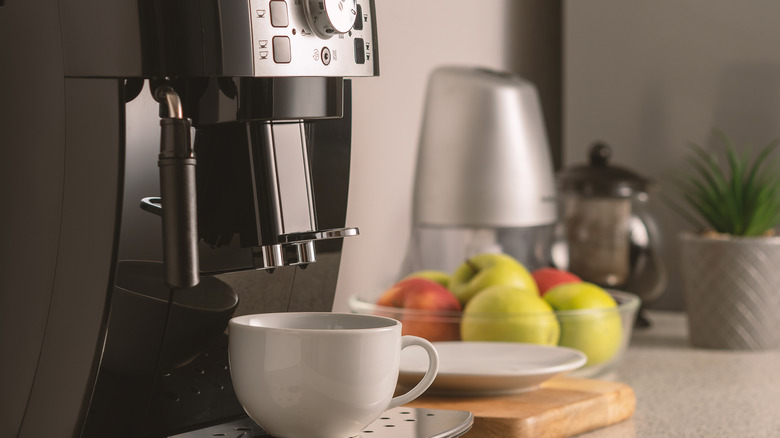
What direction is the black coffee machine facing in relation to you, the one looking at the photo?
facing the viewer and to the right of the viewer

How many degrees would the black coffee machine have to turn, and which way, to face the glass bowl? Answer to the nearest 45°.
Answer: approximately 90° to its left

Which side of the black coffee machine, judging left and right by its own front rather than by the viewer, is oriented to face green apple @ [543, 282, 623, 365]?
left

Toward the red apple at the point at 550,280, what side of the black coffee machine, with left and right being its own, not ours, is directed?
left

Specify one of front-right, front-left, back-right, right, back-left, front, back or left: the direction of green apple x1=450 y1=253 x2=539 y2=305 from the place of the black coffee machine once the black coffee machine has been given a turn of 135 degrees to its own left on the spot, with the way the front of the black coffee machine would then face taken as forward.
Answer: front-right

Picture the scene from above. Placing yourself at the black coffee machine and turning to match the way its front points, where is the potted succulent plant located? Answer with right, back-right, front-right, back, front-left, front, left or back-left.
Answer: left
